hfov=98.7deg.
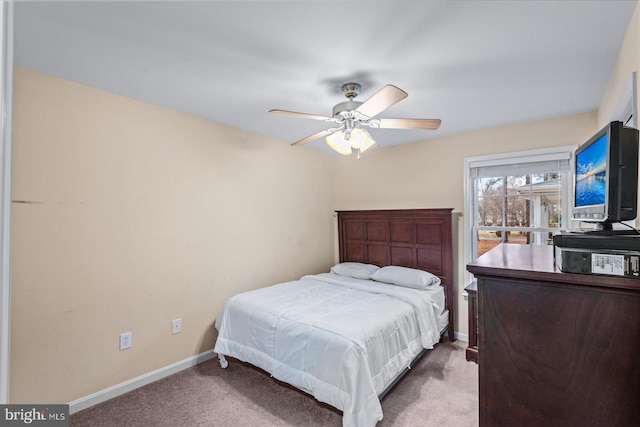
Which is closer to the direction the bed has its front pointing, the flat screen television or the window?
the flat screen television

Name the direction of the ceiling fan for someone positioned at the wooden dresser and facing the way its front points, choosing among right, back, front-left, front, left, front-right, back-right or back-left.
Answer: front-right

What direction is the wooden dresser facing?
to the viewer's left

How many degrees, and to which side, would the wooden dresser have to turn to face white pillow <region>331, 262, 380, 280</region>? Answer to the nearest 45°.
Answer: approximately 45° to its right

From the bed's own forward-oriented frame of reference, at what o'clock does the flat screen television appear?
The flat screen television is roughly at 10 o'clock from the bed.

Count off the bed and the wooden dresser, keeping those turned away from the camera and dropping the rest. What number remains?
0

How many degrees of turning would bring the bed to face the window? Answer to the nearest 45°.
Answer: approximately 135° to its left

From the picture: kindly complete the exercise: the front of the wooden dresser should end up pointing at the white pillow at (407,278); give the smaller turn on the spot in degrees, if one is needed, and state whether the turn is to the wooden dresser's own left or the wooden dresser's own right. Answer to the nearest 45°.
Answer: approximately 45° to the wooden dresser's own right

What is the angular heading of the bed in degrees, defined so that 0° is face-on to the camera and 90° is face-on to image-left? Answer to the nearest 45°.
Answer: approximately 45°

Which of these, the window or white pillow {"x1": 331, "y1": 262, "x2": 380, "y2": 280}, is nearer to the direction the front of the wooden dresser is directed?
the white pillow

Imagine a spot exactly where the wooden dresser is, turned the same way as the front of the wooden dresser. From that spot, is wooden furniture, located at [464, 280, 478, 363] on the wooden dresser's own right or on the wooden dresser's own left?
on the wooden dresser's own right

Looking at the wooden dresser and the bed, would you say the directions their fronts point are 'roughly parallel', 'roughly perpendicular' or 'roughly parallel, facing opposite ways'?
roughly perpendicular

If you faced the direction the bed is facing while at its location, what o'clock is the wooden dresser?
The wooden dresser is roughly at 10 o'clock from the bed.
